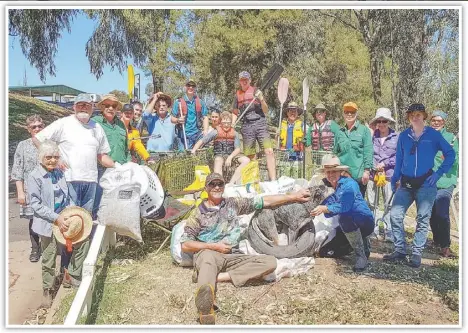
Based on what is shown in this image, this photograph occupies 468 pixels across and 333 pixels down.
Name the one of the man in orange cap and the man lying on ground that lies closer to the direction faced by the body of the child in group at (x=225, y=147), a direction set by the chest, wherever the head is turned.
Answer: the man lying on ground

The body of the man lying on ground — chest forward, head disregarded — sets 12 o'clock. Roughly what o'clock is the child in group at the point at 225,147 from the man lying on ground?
The child in group is roughly at 6 o'clock from the man lying on ground.

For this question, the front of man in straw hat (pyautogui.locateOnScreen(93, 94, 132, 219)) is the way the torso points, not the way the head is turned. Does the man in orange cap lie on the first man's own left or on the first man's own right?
on the first man's own left

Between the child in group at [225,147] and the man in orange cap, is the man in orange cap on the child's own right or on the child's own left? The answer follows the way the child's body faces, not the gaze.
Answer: on the child's own left

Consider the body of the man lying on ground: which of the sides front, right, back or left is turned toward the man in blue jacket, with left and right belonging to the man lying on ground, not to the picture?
left

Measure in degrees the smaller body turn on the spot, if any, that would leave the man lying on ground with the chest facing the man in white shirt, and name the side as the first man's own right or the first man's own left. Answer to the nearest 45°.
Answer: approximately 90° to the first man's own right

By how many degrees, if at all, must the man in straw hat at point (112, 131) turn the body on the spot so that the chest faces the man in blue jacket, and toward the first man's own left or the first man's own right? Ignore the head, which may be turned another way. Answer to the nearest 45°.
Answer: approximately 45° to the first man's own left

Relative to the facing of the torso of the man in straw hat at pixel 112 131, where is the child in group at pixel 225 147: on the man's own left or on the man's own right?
on the man's own left

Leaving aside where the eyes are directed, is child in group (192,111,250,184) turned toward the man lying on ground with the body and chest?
yes
